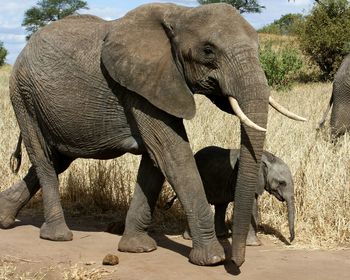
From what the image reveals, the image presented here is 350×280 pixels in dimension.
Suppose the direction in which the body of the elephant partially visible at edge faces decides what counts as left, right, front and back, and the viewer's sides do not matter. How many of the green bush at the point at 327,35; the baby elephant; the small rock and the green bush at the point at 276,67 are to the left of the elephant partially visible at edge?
2

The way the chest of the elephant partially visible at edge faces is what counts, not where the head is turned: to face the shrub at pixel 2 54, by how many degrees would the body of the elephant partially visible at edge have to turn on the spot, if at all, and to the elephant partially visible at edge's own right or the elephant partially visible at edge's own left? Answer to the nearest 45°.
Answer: approximately 135° to the elephant partially visible at edge's own left

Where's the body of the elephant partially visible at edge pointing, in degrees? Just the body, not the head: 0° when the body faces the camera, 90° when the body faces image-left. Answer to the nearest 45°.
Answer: approximately 270°

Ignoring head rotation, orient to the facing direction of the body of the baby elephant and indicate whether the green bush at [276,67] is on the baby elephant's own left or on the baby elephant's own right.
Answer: on the baby elephant's own left

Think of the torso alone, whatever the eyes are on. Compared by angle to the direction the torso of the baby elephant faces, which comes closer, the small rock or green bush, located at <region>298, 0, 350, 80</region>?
the green bush

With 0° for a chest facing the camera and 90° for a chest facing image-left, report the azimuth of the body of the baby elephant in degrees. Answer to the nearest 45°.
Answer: approximately 270°

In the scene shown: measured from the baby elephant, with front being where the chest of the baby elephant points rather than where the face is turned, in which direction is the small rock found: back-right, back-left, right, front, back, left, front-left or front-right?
back-right

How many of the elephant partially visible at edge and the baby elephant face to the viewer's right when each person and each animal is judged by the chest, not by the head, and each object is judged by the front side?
2

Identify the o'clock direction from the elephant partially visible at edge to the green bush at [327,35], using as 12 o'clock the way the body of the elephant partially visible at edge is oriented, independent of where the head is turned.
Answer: The green bush is roughly at 9 o'clock from the elephant partially visible at edge.
